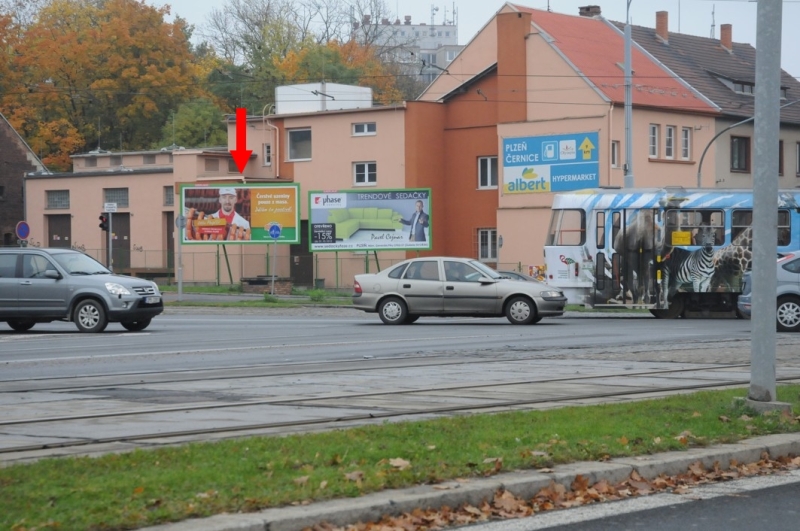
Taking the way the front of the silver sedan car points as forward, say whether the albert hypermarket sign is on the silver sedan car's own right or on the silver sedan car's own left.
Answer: on the silver sedan car's own left

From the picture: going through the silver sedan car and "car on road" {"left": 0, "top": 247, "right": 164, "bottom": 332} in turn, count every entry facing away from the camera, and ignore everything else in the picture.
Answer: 0

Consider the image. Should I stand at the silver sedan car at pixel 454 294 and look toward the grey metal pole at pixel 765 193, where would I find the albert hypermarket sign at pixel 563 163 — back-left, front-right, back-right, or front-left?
back-left

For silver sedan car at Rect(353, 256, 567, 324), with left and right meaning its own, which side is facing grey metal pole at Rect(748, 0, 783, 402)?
right

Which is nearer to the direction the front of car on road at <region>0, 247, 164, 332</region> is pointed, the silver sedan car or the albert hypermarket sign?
the silver sedan car

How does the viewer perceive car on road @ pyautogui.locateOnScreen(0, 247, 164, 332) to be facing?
facing the viewer and to the right of the viewer

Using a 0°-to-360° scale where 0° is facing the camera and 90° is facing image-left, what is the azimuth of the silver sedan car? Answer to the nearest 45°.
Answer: approximately 270°

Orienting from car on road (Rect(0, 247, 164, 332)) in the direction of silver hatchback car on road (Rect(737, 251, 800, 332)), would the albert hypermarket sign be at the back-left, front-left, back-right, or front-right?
front-left

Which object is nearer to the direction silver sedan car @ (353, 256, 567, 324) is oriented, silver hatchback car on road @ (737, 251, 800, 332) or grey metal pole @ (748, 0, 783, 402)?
the silver hatchback car on road

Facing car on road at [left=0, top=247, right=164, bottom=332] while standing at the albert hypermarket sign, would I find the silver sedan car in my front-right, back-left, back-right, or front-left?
front-left

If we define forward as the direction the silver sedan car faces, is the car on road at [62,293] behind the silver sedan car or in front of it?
behind

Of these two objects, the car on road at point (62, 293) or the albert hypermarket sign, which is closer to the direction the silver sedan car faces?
the albert hypermarket sign

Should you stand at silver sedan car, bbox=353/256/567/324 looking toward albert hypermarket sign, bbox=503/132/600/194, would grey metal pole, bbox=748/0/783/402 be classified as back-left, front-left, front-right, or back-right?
back-right

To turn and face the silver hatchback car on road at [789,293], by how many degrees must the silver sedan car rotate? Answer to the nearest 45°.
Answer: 0° — it already faces it
